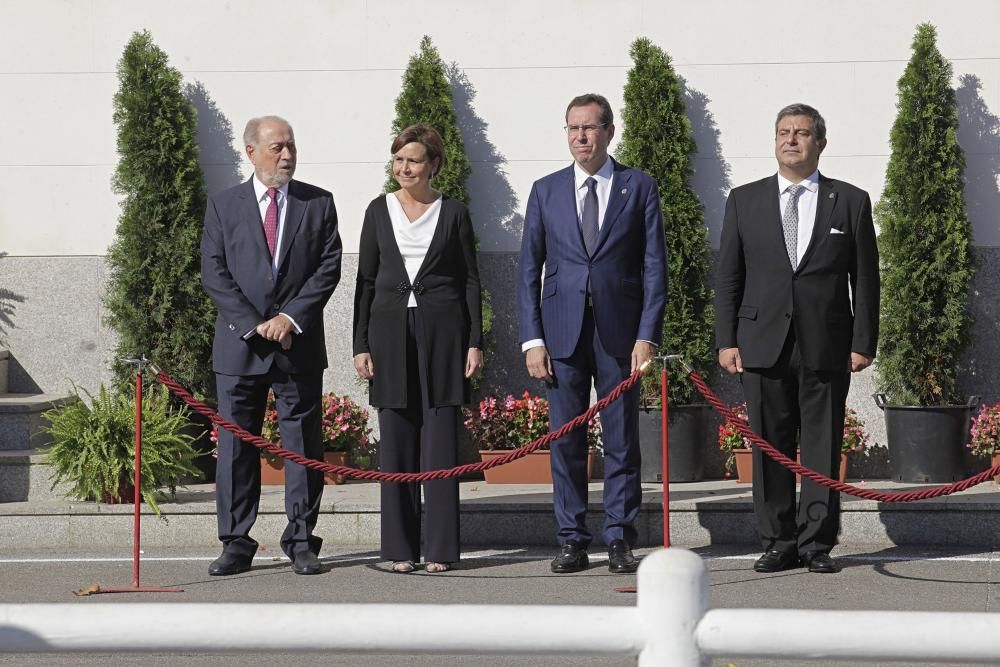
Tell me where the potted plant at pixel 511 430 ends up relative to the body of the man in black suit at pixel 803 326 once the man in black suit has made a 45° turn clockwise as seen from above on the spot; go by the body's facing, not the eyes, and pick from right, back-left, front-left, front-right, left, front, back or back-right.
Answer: right

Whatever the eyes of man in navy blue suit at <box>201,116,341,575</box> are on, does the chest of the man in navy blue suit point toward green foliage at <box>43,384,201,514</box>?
no

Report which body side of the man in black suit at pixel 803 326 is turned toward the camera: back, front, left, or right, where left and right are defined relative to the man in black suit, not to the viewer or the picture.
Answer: front

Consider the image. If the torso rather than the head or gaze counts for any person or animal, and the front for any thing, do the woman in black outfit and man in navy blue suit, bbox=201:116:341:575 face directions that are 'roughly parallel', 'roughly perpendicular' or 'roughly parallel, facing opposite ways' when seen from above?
roughly parallel

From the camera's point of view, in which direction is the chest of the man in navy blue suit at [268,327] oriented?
toward the camera

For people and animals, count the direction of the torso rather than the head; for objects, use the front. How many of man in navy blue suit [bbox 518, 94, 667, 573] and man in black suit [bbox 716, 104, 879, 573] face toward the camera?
2

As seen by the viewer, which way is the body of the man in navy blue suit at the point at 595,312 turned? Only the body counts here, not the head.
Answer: toward the camera

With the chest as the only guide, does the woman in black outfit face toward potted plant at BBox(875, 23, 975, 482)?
no

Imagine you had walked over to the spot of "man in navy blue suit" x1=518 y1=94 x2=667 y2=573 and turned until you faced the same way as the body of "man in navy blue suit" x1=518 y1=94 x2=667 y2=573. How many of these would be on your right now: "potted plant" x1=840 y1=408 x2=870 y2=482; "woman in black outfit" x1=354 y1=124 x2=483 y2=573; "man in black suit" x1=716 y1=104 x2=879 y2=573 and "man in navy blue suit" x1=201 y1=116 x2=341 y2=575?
2

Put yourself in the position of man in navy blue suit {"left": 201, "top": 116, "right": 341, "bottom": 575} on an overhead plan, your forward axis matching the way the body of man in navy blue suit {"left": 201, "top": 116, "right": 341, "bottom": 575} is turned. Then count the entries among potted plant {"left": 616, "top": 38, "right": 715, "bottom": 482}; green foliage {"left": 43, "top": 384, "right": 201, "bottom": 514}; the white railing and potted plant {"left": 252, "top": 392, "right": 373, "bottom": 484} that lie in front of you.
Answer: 1

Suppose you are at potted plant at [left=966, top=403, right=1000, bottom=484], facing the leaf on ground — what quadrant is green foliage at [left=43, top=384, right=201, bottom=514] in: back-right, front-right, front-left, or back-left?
front-right

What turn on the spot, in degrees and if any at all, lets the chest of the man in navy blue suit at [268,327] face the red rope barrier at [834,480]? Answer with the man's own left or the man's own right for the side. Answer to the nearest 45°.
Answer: approximately 45° to the man's own left

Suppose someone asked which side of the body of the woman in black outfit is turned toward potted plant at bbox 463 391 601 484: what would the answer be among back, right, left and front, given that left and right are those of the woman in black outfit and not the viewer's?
back

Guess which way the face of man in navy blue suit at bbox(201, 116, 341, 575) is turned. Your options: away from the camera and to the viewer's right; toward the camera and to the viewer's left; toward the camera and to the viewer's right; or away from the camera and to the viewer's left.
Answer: toward the camera and to the viewer's right

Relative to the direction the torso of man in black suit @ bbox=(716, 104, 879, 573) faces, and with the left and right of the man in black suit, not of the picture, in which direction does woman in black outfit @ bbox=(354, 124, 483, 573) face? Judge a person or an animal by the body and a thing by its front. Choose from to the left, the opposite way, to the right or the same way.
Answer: the same way
